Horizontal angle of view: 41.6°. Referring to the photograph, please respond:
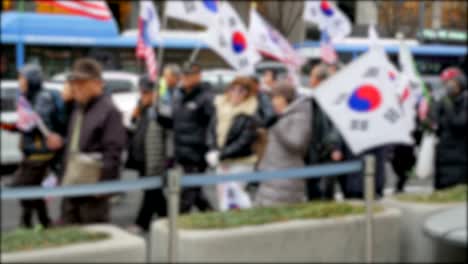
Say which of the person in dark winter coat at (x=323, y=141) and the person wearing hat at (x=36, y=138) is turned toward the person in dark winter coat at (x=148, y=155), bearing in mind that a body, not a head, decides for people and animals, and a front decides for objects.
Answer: the person in dark winter coat at (x=323, y=141)

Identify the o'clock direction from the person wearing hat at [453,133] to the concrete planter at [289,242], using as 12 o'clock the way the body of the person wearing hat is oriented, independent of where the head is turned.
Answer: The concrete planter is roughly at 11 o'clock from the person wearing hat.

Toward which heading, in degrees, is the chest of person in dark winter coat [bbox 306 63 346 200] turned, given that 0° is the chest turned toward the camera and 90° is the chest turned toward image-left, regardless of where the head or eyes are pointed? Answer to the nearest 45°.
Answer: approximately 90°

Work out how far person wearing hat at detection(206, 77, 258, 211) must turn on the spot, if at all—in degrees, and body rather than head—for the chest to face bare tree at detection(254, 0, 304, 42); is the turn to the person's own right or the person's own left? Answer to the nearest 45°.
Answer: approximately 135° to the person's own right

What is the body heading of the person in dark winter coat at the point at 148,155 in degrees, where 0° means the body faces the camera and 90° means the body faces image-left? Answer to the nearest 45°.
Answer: approximately 90°

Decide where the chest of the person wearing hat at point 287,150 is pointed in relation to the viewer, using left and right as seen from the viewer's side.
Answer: facing to the left of the viewer

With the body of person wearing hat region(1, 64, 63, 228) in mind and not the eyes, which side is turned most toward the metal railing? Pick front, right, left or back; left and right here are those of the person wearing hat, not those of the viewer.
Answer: left

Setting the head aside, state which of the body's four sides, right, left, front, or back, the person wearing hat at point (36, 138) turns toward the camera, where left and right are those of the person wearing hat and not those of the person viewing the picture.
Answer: left
